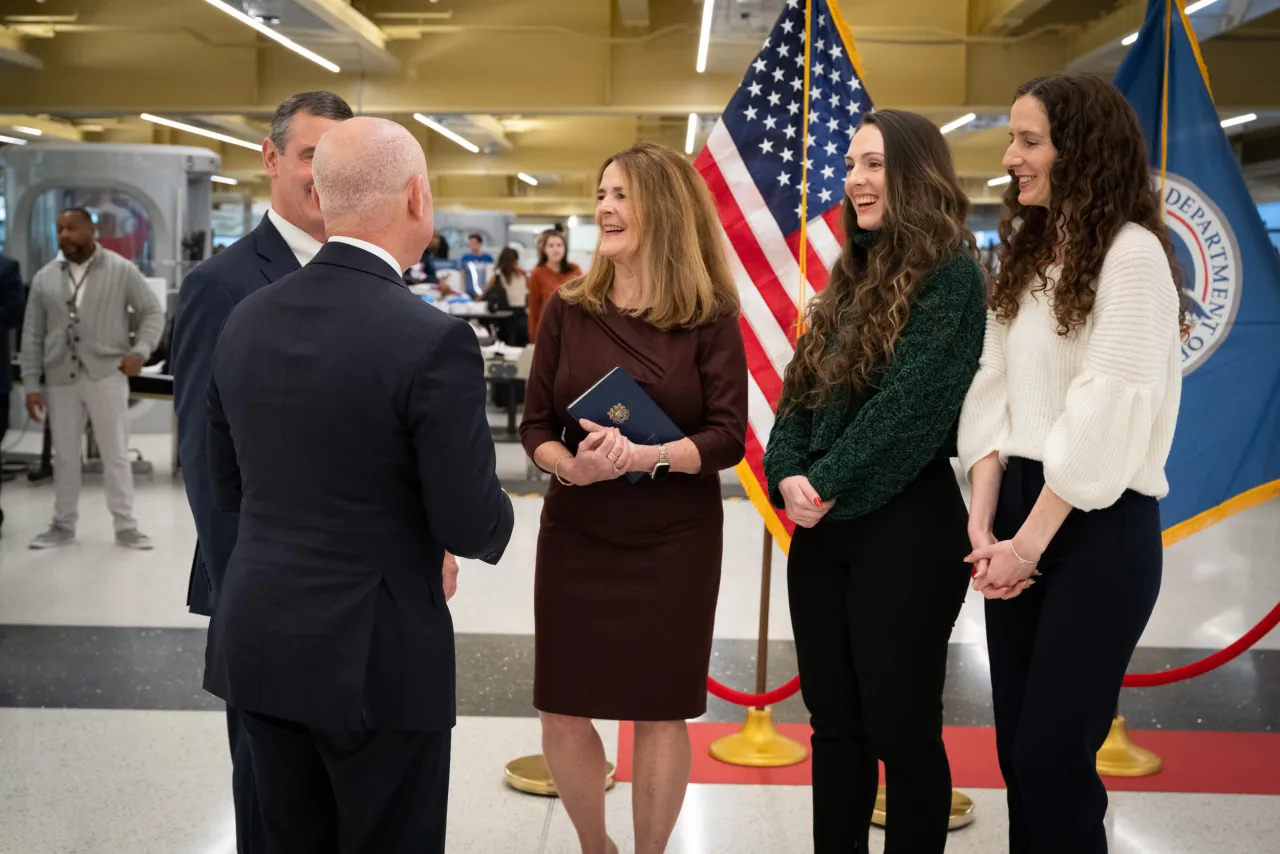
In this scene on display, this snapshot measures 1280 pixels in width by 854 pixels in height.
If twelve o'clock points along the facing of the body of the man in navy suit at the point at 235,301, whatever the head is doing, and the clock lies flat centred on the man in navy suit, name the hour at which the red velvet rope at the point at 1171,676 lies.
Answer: The red velvet rope is roughly at 10 o'clock from the man in navy suit.

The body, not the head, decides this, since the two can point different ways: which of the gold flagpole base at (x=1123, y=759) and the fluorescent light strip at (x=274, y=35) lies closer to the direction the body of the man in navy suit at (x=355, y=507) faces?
the gold flagpole base

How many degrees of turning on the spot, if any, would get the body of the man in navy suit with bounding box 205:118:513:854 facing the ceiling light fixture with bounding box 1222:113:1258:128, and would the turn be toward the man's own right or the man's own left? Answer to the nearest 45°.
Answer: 0° — they already face it

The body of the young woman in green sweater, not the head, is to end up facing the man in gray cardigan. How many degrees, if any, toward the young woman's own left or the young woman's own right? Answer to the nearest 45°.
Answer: approximately 90° to the young woman's own right

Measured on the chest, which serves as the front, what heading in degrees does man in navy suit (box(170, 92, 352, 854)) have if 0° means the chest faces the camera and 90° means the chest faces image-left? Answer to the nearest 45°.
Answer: approximately 315°

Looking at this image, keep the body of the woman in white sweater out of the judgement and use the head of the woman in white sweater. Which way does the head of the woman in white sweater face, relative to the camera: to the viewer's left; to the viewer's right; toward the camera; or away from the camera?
to the viewer's left

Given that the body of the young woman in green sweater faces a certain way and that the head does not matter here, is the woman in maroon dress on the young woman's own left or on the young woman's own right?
on the young woman's own right

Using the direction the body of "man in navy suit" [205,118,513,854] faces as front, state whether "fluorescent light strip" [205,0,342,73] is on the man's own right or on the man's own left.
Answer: on the man's own left

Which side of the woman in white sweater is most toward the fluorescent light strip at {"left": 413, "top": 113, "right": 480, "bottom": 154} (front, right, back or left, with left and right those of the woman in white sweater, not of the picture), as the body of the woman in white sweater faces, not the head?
right

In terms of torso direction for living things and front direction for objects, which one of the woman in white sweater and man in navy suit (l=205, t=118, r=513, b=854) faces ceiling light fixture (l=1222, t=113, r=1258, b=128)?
the man in navy suit

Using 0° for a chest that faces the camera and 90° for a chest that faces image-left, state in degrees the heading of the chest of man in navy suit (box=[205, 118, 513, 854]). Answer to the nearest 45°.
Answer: approximately 225°

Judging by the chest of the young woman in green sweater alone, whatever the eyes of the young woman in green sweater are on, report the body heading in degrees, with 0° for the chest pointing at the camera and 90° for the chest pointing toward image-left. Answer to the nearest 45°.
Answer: approximately 45°
